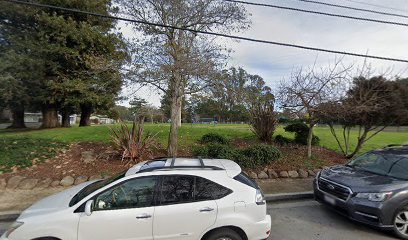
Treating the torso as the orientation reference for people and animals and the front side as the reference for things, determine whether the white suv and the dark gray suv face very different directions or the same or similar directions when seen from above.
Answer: same or similar directions

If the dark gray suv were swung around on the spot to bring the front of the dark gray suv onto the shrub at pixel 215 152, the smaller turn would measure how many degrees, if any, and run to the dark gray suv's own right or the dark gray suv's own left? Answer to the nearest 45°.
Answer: approximately 45° to the dark gray suv's own right

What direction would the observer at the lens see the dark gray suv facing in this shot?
facing the viewer and to the left of the viewer

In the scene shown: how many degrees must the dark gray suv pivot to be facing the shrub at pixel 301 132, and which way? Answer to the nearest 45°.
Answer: approximately 90° to its right

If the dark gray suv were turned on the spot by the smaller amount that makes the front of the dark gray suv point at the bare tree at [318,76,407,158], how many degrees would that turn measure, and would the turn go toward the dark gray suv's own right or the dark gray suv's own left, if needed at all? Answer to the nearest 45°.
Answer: approximately 135° to the dark gray suv's own right

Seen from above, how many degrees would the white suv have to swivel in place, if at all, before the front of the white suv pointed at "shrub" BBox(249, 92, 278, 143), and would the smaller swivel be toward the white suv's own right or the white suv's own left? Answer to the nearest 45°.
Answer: approximately 135° to the white suv's own right

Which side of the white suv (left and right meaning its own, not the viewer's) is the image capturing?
left

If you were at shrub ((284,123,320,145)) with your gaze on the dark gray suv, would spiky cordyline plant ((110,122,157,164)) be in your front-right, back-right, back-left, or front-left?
front-right

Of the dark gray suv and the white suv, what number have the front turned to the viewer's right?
0

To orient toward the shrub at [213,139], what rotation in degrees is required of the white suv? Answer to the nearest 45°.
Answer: approximately 135° to its right
